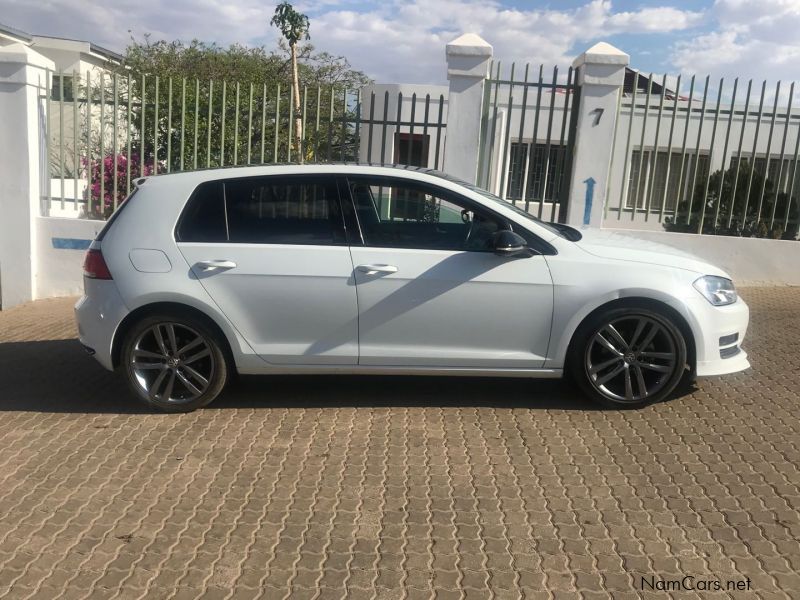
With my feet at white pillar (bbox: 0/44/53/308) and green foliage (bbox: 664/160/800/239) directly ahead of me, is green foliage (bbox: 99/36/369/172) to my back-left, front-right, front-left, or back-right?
front-left

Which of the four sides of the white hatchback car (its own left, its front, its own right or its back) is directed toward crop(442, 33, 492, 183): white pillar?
left

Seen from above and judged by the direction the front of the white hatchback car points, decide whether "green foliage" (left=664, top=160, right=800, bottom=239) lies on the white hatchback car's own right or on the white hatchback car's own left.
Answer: on the white hatchback car's own left

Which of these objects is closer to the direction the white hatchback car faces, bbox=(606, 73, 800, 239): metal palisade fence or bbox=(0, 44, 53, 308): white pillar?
the metal palisade fence

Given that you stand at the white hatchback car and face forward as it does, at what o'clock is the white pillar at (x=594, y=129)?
The white pillar is roughly at 10 o'clock from the white hatchback car.

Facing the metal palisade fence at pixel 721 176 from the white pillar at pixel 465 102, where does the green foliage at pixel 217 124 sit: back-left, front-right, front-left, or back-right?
back-left

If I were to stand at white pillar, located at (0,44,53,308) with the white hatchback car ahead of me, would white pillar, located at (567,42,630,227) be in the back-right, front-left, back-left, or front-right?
front-left

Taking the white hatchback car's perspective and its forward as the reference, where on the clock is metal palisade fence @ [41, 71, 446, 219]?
The metal palisade fence is roughly at 8 o'clock from the white hatchback car.

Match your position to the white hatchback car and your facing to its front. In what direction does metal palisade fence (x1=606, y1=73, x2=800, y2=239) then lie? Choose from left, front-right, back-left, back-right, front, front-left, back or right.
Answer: front-left

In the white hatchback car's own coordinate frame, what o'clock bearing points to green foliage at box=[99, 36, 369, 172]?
The green foliage is roughly at 8 o'clock from the white hatchback car.

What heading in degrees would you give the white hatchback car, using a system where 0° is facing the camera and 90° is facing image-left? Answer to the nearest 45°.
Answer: approximately 270°
